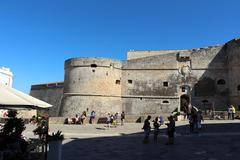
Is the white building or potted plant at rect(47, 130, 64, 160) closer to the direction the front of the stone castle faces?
the potted plant

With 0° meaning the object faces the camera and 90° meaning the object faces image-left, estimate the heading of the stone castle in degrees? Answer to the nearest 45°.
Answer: approximately 0°

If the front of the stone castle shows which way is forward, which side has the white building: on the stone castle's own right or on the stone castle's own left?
on the stone castle's own right

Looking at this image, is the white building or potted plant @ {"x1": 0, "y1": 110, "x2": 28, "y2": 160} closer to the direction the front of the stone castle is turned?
the potted plant

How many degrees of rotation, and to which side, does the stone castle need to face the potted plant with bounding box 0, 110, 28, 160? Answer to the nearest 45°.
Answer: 0° — it already faces it

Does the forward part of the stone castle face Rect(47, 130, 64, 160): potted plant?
yes
